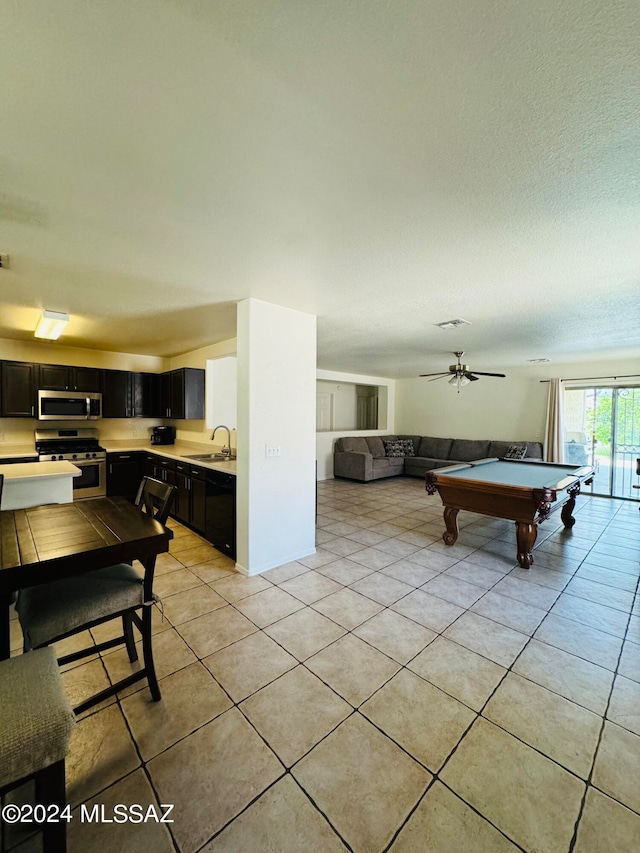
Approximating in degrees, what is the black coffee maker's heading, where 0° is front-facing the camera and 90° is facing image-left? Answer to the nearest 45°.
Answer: approximately 45°

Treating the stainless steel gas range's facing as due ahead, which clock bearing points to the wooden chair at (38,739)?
The wooden chair is roughly at 12 o'clock from the stainless steel gas range.

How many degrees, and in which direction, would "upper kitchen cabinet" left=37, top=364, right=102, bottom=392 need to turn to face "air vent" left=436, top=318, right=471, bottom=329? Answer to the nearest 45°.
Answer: approximately 45° to its left

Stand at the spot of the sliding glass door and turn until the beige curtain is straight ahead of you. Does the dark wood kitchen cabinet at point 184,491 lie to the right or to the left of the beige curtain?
left

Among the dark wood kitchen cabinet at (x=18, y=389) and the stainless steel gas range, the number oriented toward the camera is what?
2

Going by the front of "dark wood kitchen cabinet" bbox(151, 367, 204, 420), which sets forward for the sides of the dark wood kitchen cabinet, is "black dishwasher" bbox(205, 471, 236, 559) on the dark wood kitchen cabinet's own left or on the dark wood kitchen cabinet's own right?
on the dark wood kitchen cabinet's own left

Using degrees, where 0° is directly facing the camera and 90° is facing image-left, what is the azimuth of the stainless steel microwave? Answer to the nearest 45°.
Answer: approximately 0°

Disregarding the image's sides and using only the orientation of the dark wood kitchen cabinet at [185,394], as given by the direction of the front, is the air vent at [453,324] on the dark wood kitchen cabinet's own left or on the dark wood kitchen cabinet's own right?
on the dark wood kitchen cabinet's own left

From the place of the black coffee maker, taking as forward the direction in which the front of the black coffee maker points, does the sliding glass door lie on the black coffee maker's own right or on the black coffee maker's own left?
on the black coffee maker's own left
